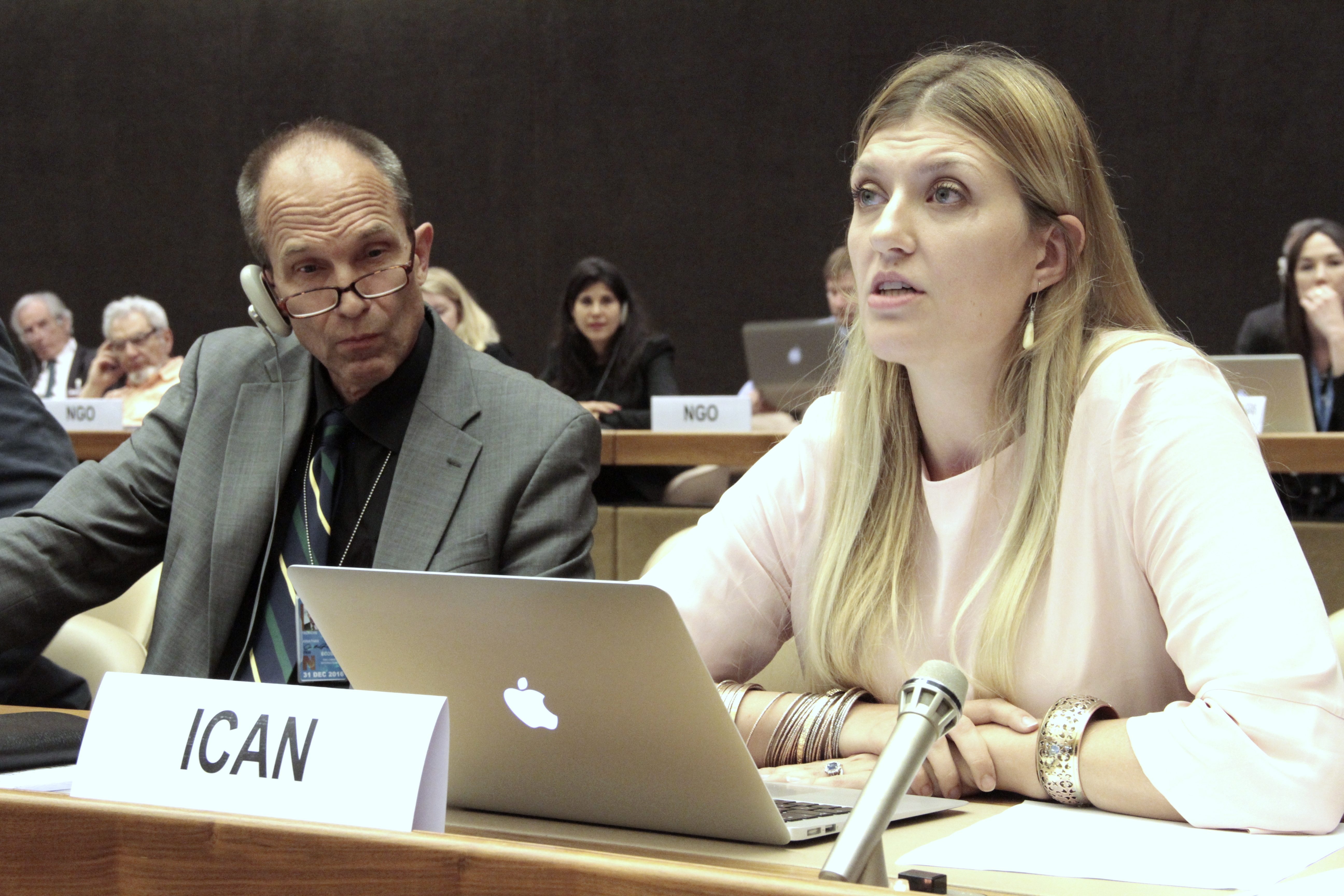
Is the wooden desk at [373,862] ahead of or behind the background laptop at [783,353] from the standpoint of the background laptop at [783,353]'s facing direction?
behind

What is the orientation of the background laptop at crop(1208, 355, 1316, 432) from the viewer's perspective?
away from the camera

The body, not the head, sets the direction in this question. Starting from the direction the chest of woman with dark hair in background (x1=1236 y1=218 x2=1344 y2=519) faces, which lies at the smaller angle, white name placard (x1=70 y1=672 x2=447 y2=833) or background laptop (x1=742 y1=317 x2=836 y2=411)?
the white name placard

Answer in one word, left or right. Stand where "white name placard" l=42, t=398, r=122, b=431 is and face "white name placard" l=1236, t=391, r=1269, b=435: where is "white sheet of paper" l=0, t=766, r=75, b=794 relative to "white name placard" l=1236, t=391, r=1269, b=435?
right

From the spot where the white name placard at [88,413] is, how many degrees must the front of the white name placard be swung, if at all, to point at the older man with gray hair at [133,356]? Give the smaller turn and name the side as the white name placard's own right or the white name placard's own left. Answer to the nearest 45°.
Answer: approximately 180°

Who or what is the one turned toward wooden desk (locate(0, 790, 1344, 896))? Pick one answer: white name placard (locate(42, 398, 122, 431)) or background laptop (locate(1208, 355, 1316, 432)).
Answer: the white name placard

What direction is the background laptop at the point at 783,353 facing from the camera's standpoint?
away from the camera

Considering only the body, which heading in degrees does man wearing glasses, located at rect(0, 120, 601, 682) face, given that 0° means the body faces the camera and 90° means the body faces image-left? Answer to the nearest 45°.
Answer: approximately 0°

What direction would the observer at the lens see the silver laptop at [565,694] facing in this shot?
facing away from the viewer and to the right of the viewer
